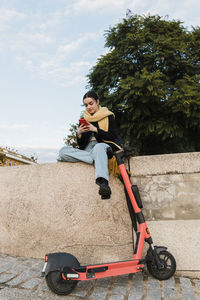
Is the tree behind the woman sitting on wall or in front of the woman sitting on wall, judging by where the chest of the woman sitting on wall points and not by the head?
behind

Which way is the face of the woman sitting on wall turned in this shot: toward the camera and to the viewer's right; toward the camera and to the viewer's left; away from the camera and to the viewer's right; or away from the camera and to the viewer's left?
toward the camera and to the viewer's left

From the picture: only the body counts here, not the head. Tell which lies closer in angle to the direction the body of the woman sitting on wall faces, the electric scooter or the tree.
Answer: the electric scooter

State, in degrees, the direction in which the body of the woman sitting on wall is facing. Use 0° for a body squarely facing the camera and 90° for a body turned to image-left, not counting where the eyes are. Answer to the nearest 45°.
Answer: approximately 45°

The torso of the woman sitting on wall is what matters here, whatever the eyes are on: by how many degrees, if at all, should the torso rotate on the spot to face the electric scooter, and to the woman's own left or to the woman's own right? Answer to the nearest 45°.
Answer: approximately 45° to the woman's own left
